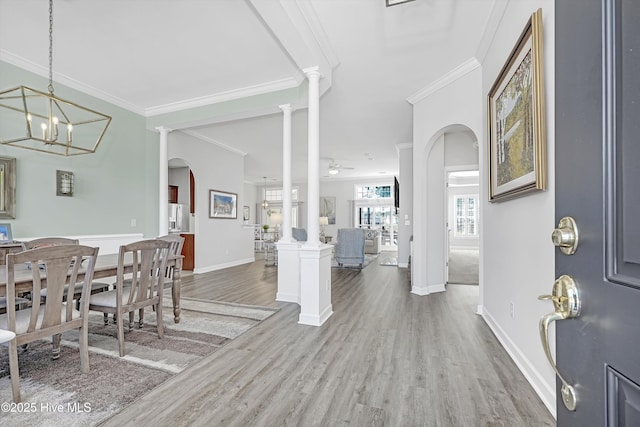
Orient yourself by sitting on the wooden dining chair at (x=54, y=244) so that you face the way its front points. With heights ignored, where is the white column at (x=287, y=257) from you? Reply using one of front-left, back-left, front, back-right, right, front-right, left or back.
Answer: front-left

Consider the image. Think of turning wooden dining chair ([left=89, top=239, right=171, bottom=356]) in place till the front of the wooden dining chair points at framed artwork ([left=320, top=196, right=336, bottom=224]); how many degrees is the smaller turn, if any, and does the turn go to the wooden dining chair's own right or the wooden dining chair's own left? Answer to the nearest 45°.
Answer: approximately 90° to the wooden dining chair's own right

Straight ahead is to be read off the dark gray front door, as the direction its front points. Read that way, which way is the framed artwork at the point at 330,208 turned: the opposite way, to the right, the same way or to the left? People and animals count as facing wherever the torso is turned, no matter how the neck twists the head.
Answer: to the left

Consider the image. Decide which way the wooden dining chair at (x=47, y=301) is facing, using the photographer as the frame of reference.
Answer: facing away from the viewer and to the left of the viewer

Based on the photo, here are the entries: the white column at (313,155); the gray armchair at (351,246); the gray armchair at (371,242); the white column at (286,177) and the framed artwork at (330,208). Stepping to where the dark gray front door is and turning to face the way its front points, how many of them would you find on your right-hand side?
5

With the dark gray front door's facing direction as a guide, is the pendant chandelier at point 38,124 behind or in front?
in front

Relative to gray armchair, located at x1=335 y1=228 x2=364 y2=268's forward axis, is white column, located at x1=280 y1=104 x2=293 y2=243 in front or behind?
behind

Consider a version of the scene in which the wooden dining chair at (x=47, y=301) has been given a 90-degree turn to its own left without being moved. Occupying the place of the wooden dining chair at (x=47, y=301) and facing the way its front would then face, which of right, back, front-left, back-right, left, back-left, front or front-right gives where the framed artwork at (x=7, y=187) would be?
back-right

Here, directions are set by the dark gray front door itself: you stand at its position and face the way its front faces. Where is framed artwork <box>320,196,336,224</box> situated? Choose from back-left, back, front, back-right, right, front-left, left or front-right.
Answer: right

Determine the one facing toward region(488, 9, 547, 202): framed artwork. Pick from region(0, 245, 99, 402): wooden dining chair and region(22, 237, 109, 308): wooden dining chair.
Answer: region(22, 237, 109, 308): wooden dining chair

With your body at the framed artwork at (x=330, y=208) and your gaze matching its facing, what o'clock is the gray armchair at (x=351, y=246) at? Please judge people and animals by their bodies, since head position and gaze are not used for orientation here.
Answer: The gray armchair is roughly at 12 o'clock from the framed artwork.

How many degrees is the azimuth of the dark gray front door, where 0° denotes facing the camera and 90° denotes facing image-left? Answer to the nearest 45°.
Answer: approximately 45°

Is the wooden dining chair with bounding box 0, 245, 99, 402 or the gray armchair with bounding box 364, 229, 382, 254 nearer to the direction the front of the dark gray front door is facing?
the wooden dining chair
